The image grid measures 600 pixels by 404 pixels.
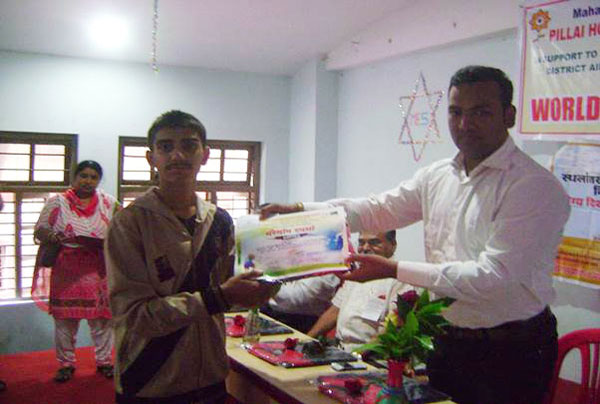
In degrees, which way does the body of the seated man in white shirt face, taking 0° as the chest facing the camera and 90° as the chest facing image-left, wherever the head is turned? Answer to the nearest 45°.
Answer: approximately 45°

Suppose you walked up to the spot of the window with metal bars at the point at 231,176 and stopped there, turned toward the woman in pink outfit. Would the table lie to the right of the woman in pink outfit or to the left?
left

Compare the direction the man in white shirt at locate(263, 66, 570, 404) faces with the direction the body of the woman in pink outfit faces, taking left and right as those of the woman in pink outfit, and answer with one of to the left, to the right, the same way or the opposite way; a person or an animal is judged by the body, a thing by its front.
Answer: to the right

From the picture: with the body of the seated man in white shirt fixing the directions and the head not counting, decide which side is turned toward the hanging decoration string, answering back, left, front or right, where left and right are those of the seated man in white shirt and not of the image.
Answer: right

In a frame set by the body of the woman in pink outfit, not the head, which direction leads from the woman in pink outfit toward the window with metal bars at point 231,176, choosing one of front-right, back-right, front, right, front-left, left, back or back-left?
back-left

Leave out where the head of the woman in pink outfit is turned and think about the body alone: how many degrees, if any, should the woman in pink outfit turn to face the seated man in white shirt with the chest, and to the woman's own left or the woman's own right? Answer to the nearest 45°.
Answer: approximately 45° to the woman's own left

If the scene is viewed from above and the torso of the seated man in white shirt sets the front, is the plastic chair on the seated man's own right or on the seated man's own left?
on the seated man's own left
